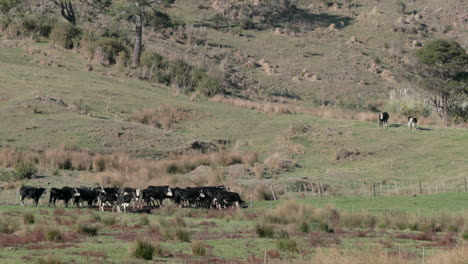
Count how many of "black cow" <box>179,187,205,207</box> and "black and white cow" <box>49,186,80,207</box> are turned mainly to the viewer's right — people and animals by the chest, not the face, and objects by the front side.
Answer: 2

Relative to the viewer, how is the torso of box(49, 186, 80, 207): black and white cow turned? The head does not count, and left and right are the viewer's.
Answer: facing to the right of the viewer

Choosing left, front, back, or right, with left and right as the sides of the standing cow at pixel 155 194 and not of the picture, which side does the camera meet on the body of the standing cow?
right

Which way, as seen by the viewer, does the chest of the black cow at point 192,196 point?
to the viewer's right

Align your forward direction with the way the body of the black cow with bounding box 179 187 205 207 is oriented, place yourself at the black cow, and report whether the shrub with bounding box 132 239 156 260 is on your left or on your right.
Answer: on your right

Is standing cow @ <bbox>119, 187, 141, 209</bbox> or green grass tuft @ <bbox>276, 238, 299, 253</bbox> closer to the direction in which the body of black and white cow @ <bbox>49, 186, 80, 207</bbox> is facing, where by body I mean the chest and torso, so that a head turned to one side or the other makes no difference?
the standing cow
